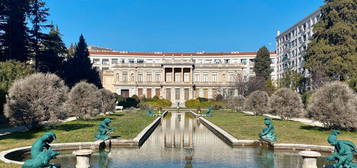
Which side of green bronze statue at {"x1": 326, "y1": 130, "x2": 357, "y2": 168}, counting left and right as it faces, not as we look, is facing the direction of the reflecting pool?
front

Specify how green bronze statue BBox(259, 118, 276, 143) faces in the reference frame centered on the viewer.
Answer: facing the viewer and to the left of the viewer

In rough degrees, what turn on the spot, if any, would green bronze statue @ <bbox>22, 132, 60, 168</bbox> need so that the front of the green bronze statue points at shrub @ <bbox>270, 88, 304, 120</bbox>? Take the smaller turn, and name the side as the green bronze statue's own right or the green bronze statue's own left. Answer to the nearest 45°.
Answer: approximately 45° to the green bronze statue's own left

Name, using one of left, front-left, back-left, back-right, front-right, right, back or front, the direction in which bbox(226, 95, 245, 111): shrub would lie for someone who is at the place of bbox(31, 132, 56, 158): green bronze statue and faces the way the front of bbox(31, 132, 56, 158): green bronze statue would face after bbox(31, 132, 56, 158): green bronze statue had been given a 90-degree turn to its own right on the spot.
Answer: back-left

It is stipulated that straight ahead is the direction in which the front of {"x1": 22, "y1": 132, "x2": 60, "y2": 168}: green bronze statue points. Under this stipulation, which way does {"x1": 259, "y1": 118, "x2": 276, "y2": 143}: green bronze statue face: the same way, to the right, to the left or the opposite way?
the opposite way

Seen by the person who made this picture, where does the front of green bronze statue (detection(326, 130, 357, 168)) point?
facing to the left of the viewer

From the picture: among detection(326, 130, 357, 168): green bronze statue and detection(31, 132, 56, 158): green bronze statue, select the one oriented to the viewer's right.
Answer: detection(31, 132, 56, 158): green bronze statue

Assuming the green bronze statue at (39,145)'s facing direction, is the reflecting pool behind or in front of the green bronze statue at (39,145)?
in front

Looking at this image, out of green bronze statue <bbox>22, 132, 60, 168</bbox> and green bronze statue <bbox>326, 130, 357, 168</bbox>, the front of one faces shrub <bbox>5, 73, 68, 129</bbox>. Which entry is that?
green bronze statue <bbox>326, 130, 357, 168</bbox>

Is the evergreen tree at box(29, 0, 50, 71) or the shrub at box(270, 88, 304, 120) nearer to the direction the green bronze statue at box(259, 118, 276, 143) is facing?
the evergreen tree

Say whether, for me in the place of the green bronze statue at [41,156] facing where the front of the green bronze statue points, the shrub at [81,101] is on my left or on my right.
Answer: on my left

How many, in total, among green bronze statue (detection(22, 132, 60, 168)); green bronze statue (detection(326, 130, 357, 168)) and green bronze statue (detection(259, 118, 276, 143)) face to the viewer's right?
1

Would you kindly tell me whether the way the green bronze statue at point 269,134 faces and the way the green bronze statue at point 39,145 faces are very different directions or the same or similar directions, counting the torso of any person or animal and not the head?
very different directions

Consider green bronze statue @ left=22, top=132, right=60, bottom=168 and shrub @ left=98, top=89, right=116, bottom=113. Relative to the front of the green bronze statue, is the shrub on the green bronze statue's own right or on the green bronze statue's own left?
on the green bronze statue's own left

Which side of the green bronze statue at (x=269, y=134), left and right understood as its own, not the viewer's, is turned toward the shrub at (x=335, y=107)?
back

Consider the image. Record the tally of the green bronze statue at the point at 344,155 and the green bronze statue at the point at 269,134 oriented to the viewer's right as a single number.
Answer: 0

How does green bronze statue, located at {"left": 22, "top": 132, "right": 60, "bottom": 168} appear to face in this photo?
to the viewer's right
